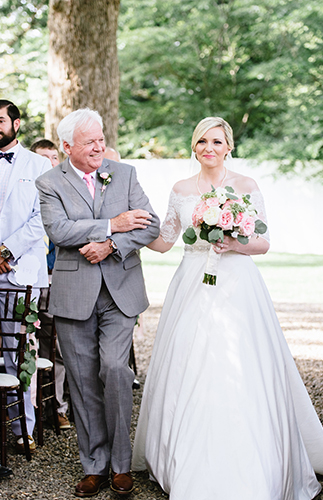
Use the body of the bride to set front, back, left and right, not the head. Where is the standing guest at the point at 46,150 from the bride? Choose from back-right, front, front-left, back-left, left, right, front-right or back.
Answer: back-right

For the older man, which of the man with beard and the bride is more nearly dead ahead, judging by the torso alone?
the bride

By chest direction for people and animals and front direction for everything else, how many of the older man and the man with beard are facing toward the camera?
2

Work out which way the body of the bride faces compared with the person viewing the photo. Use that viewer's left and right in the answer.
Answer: facing the viewer

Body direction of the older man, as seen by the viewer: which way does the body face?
toward the camera

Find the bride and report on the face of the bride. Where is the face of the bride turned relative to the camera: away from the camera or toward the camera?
toward the camera

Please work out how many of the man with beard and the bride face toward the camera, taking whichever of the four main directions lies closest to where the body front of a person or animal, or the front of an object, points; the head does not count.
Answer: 2

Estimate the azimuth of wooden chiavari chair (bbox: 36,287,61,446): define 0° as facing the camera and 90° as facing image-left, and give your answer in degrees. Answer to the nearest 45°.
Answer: approximately 45°

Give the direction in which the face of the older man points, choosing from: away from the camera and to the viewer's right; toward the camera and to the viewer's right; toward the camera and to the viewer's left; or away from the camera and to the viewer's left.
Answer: toward the camera and to the viewer's right

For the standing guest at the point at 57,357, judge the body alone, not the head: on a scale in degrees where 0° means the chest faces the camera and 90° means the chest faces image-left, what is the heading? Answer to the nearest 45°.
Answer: approximately 315°
